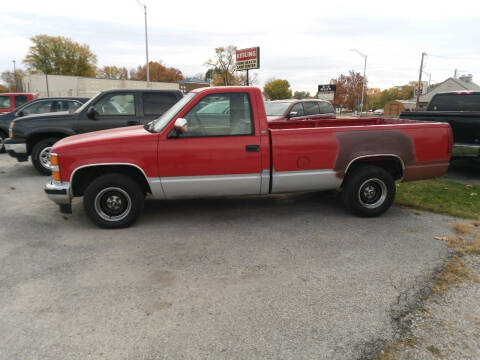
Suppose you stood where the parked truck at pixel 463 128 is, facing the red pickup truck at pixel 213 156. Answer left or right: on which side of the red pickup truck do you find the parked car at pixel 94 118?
right

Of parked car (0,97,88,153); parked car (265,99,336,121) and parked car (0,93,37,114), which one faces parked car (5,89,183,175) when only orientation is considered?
parked car (265,99,336,121)

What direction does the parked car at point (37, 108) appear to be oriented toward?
to the viewer's left

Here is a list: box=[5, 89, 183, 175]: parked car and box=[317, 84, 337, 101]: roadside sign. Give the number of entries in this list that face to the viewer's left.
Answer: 1

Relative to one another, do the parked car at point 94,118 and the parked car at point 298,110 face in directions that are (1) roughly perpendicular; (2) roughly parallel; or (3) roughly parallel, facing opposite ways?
roughly parallel

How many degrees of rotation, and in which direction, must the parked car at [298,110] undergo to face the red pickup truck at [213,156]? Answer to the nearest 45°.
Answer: approximately 45° to its left

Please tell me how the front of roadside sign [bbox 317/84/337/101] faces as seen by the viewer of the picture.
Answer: facing the viewer

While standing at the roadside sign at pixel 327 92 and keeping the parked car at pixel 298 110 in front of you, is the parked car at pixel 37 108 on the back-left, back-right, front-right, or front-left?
front-right

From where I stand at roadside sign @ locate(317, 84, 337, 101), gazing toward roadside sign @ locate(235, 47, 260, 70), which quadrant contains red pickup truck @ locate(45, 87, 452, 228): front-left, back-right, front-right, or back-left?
front-left

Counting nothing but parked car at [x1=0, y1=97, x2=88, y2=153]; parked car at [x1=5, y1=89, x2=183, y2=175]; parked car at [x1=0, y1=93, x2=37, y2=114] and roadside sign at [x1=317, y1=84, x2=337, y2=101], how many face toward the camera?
1

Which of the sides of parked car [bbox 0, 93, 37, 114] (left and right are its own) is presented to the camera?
left

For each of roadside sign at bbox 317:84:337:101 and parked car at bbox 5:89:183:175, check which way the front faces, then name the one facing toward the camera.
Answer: the roadside sign

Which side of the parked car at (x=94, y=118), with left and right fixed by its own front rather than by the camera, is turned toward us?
left

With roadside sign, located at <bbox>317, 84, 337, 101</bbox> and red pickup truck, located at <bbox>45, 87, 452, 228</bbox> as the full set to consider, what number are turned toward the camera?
1

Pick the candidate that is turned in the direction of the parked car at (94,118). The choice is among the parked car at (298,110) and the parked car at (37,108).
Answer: the parked car at (298,110)

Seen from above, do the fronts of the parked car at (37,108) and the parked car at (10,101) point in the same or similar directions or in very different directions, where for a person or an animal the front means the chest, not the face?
same or similar directions

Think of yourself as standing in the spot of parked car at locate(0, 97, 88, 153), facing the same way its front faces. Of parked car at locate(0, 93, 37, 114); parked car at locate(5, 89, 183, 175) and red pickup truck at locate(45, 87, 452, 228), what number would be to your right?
1

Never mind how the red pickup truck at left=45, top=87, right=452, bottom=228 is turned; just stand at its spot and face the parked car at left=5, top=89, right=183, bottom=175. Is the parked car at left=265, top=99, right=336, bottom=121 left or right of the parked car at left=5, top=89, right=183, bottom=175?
right

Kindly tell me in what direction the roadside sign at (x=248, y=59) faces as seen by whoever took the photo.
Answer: facing the viewer and to the left of the viewer

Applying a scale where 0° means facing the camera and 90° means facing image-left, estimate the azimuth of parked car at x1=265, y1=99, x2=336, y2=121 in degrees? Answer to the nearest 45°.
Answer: approximately 45°

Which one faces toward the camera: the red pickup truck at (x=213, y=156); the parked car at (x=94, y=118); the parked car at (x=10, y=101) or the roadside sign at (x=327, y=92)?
the roadside sign

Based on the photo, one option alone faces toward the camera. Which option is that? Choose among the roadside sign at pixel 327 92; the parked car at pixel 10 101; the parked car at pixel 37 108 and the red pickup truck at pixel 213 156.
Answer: the roadside sign

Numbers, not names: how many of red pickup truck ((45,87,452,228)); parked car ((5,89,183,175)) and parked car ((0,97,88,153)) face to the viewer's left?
3
